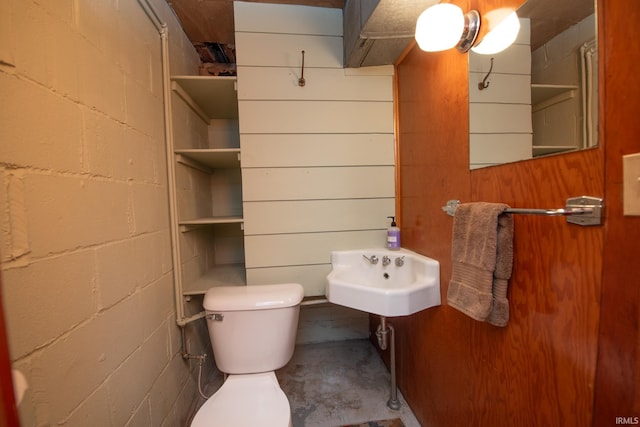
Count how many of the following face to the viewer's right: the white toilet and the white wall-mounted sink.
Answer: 0

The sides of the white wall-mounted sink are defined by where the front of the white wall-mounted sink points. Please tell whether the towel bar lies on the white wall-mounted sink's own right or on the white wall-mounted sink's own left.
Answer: on the white wall-mounted sink's own left

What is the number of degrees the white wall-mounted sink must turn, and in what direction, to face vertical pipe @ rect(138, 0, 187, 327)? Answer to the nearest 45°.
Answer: approximately 45° to its right

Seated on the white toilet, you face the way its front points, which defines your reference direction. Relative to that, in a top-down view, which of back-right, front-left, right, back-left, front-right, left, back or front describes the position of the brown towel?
front-left

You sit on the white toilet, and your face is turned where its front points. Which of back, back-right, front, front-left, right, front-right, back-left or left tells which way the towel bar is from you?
front-left

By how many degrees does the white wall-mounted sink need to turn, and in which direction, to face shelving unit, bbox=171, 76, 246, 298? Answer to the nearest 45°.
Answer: approximately 45° to its right

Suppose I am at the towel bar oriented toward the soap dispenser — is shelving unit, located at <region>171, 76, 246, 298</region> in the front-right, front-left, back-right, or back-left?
front-left

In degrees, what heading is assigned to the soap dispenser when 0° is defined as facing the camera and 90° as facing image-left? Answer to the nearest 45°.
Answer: approximately 45°

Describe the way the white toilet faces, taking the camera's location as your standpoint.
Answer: facing the viewer
